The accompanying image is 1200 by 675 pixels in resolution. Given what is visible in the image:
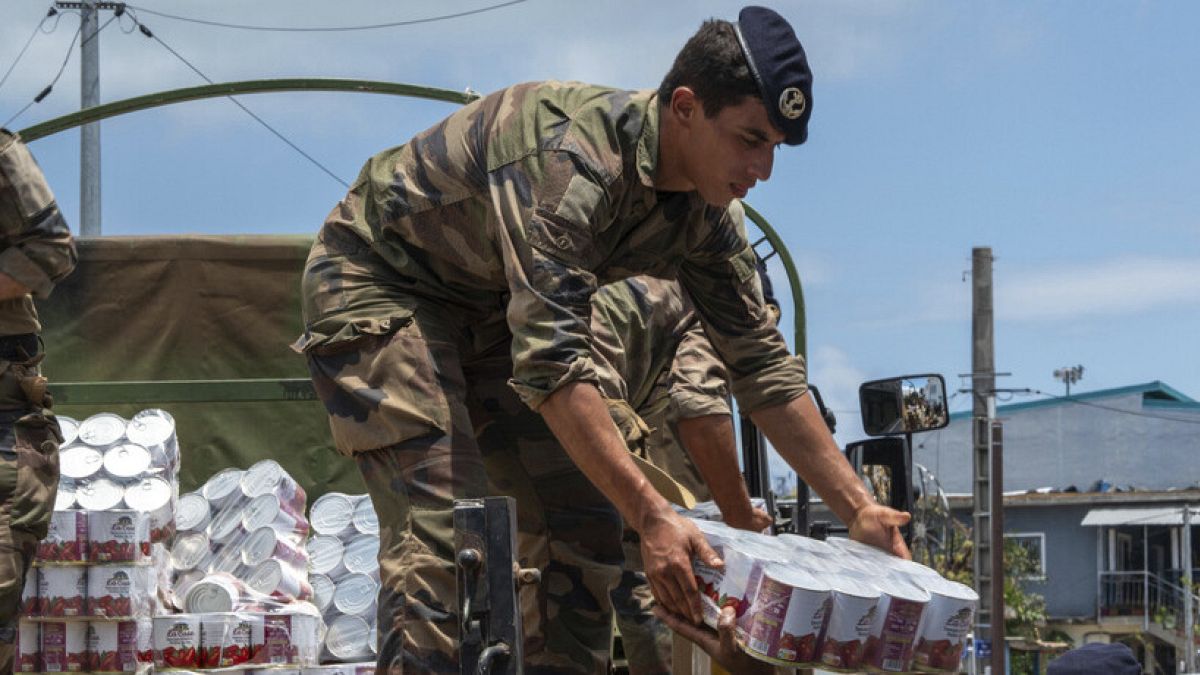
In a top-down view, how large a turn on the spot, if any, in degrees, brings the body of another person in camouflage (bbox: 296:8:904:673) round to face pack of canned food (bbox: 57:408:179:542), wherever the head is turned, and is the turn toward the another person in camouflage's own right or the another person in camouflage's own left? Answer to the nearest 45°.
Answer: approximately 180°

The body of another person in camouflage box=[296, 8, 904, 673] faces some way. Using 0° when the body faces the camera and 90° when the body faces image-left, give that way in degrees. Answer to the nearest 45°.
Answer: approximately 315°

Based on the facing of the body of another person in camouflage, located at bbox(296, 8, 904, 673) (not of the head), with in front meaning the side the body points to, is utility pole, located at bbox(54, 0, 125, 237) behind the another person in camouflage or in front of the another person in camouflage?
behind

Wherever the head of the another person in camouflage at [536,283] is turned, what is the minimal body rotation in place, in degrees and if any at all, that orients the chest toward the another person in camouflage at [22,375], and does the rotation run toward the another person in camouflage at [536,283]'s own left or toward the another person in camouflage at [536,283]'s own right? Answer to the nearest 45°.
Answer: approximately 180°

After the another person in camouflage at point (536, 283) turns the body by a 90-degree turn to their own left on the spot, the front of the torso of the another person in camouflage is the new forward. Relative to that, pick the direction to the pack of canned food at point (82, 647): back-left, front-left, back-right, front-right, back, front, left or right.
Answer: left

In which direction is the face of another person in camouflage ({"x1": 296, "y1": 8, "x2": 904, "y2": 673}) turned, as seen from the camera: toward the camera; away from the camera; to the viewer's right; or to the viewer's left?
to the viewer's right

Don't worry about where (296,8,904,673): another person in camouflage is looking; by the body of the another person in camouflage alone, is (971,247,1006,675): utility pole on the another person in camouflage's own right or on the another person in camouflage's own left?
on the another person in camouflage's own left
